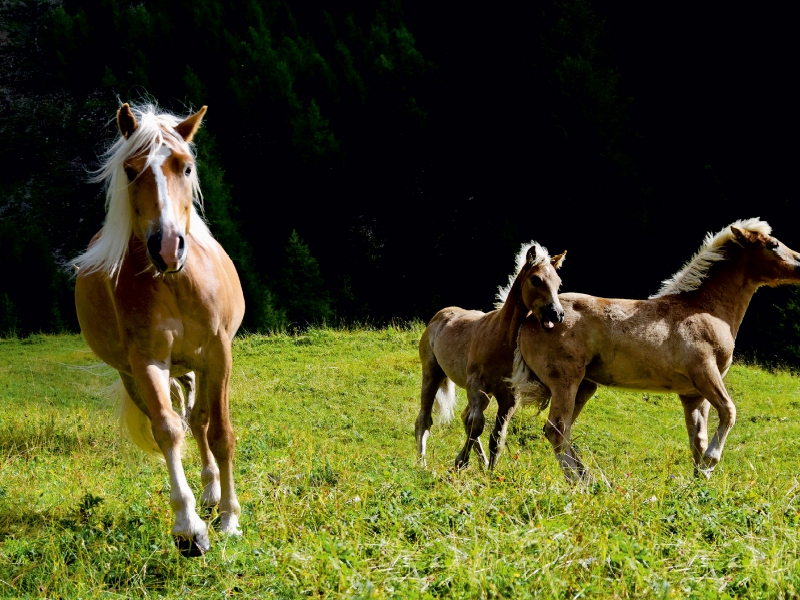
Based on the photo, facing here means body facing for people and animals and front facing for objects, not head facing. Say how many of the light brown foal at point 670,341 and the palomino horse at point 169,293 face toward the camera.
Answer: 1

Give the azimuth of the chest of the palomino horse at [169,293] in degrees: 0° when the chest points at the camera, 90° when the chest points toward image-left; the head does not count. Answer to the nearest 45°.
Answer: approximately 0°

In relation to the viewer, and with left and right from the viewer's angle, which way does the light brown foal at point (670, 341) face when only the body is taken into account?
facing to the right of the viewer

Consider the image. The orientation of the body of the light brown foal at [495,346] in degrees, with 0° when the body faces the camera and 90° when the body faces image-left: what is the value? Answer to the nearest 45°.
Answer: approximately 315°

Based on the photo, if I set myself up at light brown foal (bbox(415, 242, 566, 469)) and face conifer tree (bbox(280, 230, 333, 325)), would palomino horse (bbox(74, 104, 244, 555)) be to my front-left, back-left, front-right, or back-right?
back-left

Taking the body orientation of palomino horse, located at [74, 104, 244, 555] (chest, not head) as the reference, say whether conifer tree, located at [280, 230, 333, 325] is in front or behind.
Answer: behind

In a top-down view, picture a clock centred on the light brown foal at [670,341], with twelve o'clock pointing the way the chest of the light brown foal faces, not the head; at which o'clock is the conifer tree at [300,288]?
The conifer tree is roughly at 8 o'clock from the light brown foal.

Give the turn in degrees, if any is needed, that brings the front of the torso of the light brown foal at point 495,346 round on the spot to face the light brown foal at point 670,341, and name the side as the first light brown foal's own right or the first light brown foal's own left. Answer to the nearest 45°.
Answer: approximately 45° to the first light brown foal's own left
